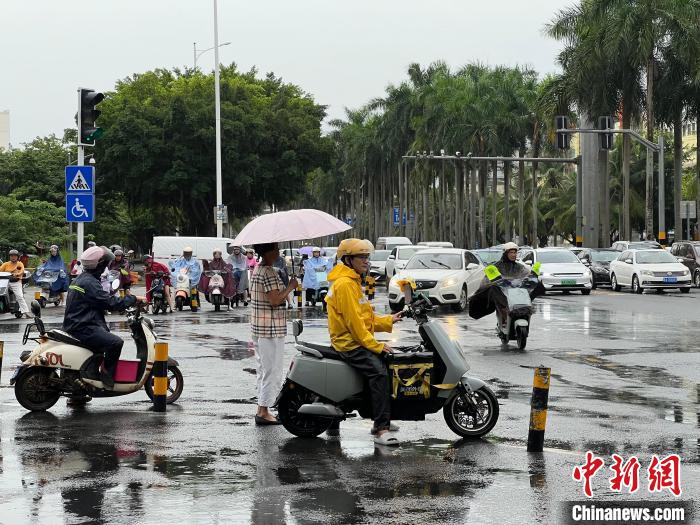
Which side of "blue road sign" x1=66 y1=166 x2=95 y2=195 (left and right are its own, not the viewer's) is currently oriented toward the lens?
front

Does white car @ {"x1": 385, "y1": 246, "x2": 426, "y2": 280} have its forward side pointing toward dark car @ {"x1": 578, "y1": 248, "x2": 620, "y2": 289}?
no

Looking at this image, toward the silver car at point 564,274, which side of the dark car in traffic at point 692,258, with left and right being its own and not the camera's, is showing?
right

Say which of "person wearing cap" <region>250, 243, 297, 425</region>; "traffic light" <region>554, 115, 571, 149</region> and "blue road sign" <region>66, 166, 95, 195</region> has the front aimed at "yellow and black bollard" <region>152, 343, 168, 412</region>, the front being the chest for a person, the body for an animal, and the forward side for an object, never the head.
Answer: the blue road sign

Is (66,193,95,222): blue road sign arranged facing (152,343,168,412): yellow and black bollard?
yes

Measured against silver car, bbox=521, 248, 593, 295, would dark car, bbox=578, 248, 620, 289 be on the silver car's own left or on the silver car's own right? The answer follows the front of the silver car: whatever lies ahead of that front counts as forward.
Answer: on the silver car's own left

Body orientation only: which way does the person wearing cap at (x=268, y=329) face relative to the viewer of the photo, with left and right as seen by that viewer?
facing to the right of the viewer

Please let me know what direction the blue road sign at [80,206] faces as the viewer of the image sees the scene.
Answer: facing the viewer

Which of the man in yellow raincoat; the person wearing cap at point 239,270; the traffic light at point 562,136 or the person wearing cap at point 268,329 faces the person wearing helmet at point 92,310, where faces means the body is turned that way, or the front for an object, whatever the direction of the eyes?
the person wearing cap at point 239,270

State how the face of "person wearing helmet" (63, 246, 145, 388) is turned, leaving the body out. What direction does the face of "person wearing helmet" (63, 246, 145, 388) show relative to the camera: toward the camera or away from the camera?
away from the camera

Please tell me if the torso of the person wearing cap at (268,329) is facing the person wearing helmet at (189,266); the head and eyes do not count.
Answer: no

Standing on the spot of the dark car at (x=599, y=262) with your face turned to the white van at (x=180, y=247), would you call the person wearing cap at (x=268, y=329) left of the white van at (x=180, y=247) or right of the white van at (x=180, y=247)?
left
